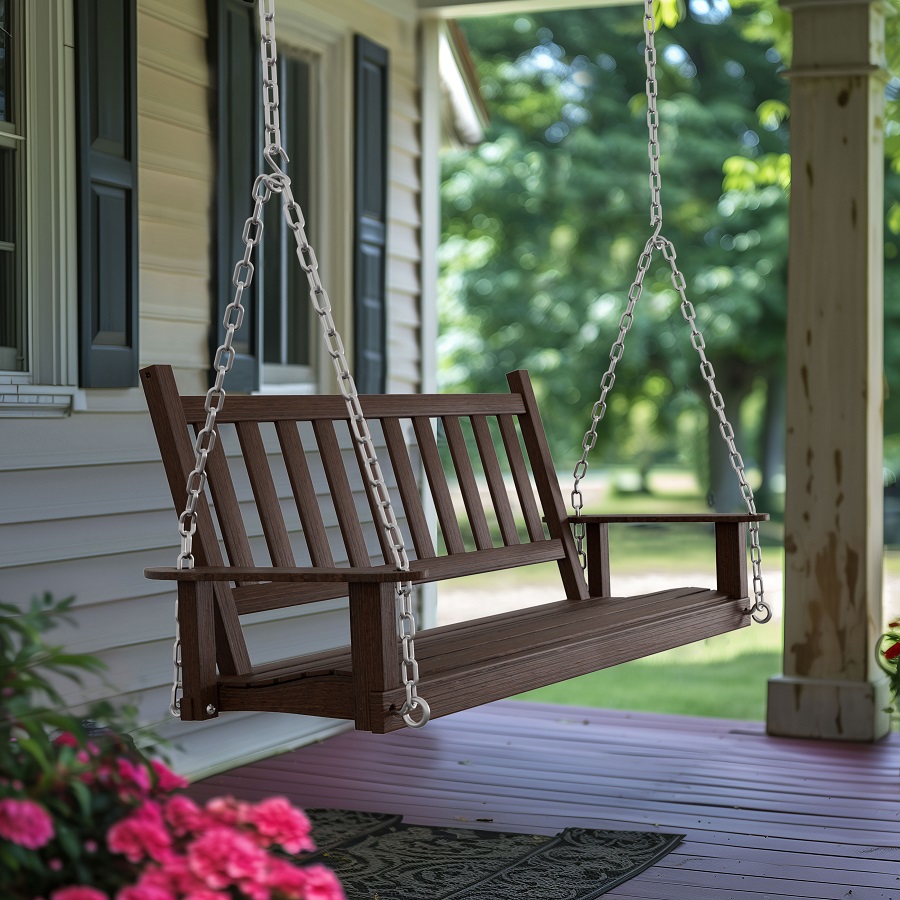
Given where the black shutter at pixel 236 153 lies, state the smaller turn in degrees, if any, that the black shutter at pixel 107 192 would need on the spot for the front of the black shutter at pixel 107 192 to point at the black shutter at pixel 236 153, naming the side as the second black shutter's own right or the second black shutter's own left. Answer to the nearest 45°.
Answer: approximately 90° to the second black shutter's own left

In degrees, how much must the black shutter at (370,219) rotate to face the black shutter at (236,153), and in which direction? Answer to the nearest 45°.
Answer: approximately 90° to its right

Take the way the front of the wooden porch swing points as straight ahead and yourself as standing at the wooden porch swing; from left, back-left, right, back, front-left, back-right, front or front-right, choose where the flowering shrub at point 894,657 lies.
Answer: left

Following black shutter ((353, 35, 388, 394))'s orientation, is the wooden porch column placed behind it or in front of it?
in front

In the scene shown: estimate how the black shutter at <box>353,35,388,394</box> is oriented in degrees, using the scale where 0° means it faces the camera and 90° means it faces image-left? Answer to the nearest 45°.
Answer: approximately 315°

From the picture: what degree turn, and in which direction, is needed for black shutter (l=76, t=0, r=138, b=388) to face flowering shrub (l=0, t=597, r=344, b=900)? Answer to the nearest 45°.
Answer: approximately 45° to its right

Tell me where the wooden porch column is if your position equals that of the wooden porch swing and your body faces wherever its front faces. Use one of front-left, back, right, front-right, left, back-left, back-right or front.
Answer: left

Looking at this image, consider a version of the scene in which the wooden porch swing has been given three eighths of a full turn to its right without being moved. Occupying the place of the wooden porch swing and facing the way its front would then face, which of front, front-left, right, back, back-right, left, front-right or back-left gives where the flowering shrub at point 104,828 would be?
left

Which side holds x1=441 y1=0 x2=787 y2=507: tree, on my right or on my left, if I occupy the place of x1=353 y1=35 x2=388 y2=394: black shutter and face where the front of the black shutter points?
on my left

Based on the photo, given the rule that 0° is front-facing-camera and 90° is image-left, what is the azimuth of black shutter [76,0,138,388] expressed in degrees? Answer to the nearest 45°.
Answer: approximately 315°

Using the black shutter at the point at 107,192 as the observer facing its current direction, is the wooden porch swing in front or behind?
in front

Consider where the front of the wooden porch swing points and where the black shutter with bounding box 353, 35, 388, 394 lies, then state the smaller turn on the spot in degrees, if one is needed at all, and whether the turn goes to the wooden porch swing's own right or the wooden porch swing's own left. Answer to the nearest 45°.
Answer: approximately 135° to the wooden porch swing's own left

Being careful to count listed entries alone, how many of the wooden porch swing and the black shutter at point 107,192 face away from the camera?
0

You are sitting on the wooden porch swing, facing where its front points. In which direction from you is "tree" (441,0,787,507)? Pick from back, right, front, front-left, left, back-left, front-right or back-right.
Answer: back-left

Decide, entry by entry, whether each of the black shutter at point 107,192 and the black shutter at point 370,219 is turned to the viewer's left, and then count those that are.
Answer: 0
